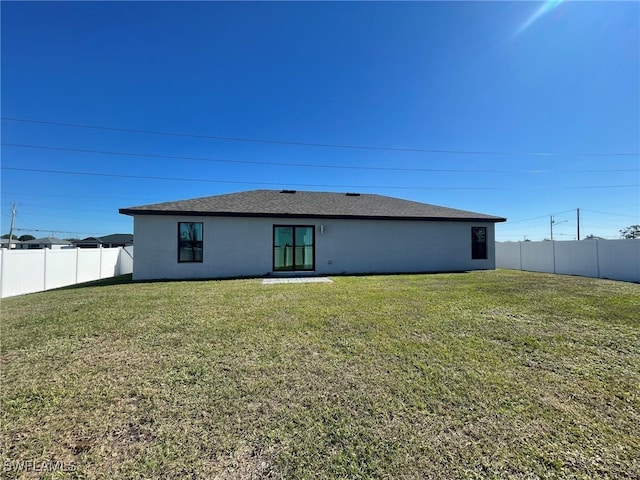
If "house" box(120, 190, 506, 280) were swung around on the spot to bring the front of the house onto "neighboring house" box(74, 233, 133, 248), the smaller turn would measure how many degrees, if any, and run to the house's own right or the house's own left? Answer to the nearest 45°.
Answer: approximately 45° to the house's own left

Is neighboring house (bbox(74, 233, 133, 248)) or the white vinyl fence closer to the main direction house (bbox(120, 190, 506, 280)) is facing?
the neighboring house

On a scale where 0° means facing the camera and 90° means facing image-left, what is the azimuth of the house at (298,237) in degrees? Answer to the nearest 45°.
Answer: approximately 180°
